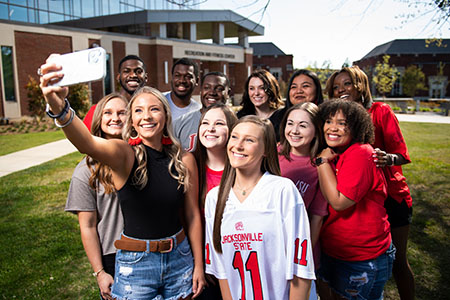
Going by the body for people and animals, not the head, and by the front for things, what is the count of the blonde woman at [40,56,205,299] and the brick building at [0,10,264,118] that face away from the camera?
0

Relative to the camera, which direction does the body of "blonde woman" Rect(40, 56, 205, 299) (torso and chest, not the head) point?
toward the camera

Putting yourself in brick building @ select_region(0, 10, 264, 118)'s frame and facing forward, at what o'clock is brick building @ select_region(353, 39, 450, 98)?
brick building @ select_region(353, 39, 450, 98) is roughly at 10 o'clock from brick building @ select_region(0, 10, 264, 118).

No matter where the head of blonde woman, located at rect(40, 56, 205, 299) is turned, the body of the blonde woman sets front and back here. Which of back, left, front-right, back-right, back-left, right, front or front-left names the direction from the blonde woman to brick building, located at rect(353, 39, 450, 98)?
back-left

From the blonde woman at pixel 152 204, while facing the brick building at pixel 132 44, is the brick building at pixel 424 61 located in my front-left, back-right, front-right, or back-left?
front-right

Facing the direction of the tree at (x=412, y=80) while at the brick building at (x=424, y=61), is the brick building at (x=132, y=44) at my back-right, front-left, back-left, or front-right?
front-right

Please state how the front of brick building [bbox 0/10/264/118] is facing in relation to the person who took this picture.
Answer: facing the viewer and to the right of the viewer

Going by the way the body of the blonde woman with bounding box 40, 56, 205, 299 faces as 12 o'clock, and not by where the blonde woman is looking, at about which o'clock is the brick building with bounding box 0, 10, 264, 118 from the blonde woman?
The brick building is roughly at 6 o'clock from the blonde woman.

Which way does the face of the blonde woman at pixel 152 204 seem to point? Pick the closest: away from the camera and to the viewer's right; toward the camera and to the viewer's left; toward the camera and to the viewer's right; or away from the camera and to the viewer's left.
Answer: toward the camera and to the viewer's left

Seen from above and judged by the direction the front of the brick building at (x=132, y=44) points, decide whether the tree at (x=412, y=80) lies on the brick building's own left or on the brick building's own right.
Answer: on the brick building's own left

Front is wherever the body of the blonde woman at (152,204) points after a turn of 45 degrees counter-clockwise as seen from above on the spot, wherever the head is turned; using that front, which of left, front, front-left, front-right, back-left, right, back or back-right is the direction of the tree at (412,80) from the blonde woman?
left
